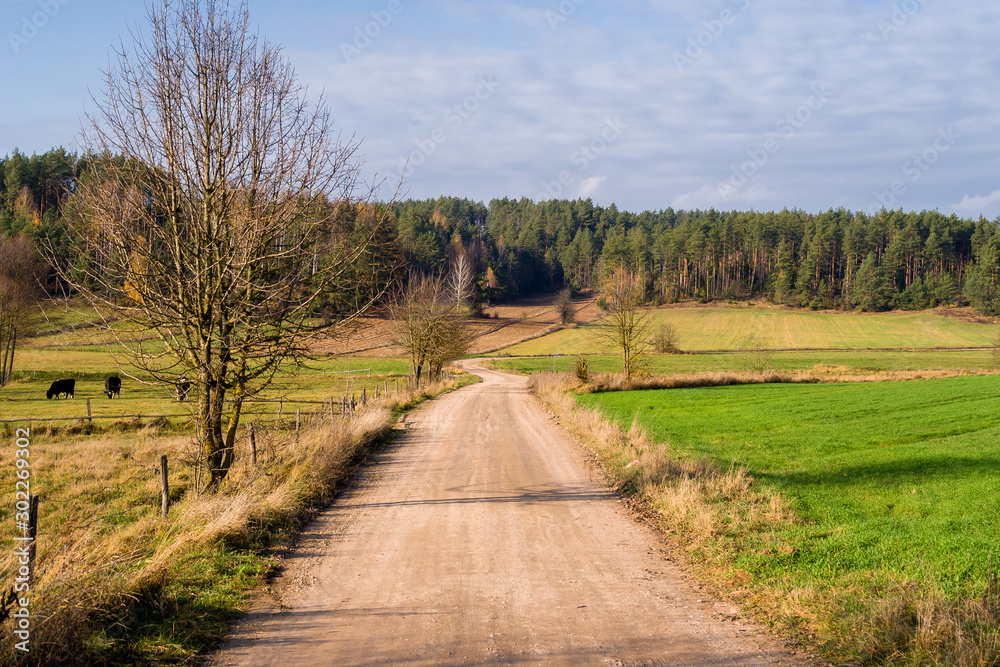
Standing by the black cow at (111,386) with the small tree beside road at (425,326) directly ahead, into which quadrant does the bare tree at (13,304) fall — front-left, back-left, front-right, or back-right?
back-left

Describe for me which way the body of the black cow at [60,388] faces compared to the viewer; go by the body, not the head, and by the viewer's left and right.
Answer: facing to the left of the viewer

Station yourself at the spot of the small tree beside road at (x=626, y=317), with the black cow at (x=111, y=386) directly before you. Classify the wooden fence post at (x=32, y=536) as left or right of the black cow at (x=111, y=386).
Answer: left

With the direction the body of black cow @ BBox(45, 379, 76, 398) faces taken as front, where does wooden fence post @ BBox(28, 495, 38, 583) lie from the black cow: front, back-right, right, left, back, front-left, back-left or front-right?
left

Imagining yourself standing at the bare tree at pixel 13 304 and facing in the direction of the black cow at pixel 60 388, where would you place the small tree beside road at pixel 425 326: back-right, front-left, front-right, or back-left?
front-left

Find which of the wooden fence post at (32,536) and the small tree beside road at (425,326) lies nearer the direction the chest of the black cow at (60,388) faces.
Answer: the wooden fence post

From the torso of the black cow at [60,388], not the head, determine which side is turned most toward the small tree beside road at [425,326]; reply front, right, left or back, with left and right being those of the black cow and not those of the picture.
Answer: back
